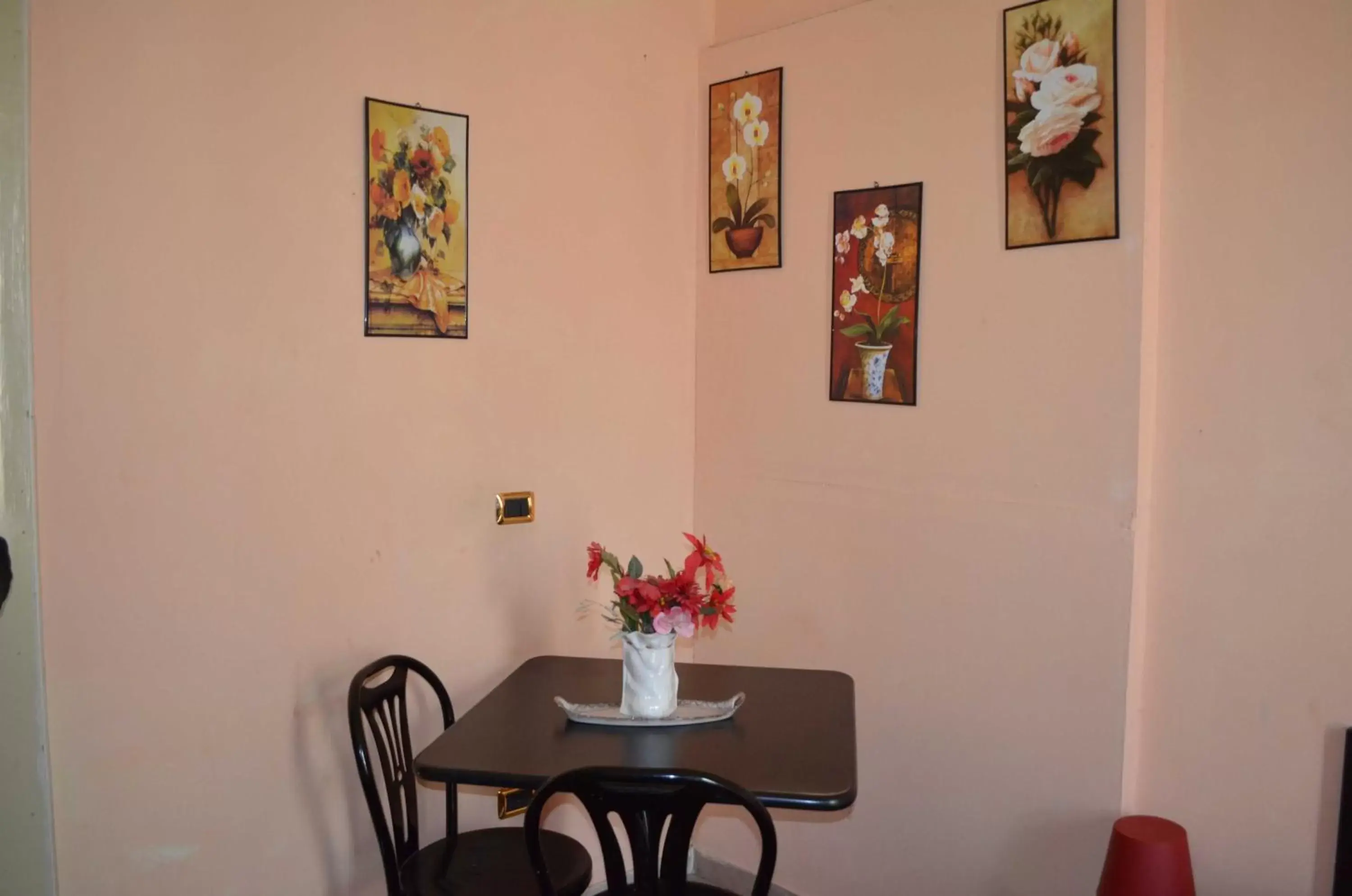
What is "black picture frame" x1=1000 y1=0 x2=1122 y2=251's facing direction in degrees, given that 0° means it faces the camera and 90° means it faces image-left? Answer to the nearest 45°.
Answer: approximately 45°

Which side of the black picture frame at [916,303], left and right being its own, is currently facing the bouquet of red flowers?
front

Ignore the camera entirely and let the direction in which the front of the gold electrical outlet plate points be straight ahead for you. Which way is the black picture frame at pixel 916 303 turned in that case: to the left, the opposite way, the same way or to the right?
to the right

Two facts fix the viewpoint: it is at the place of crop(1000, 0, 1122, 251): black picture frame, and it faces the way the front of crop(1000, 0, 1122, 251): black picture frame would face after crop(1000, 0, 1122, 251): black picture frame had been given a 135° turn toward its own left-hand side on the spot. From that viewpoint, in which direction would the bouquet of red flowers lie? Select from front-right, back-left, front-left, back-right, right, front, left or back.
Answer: back-right

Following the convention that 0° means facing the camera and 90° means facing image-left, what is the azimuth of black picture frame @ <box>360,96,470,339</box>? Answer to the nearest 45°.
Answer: approximately 315°

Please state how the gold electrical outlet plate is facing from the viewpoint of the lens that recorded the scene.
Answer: facing the viewer and to the right of the viewer

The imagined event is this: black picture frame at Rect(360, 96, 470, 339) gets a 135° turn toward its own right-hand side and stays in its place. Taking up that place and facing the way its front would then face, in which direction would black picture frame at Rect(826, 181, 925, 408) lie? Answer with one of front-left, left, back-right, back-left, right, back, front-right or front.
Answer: back

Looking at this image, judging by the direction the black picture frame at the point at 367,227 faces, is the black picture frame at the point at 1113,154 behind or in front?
in front
